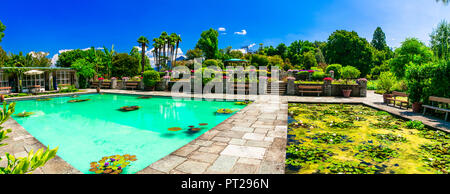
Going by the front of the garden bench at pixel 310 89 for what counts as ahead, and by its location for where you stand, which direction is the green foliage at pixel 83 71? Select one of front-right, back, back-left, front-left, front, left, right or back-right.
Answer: right

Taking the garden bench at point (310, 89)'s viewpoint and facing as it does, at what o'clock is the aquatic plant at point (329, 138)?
The aquatic plant is roughly at 12 o'clock from the garden bench.

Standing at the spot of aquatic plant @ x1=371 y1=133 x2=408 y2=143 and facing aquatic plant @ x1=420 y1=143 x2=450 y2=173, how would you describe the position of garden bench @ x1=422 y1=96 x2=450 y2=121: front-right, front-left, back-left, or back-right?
back-left

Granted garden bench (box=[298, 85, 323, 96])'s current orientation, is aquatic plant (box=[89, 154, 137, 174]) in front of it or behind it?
in front

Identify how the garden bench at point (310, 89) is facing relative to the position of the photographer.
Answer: facing the viewer

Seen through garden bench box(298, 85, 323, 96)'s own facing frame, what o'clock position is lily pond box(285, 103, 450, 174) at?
The lily pond is roughly at 12 o'clock from the garden bench.

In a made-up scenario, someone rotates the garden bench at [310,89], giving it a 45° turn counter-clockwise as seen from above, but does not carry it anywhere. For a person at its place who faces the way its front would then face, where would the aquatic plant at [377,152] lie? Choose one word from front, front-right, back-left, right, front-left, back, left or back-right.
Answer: front-right

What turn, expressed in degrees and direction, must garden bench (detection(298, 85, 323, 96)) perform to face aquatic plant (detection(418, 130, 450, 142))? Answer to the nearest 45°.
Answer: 0° — it already faces it

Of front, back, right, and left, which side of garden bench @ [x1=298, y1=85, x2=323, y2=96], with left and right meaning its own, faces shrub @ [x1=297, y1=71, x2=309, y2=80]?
back

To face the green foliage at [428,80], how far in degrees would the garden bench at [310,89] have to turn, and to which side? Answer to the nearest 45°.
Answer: approximately 45° to its left

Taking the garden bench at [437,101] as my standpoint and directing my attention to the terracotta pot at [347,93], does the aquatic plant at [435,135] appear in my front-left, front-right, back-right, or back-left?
back-left

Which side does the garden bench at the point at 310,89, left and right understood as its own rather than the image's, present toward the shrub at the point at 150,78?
right

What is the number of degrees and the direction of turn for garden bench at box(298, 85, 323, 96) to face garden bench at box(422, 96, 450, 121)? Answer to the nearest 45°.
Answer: approximately 45° to its left

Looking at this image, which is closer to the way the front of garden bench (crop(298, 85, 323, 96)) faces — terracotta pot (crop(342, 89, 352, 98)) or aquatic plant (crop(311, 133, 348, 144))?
the aquatic plant

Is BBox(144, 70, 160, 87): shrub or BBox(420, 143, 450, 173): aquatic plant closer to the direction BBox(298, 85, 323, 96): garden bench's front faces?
the aquatic plant

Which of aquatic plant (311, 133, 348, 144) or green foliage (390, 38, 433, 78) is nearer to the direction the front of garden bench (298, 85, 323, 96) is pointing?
the aquatic plant
